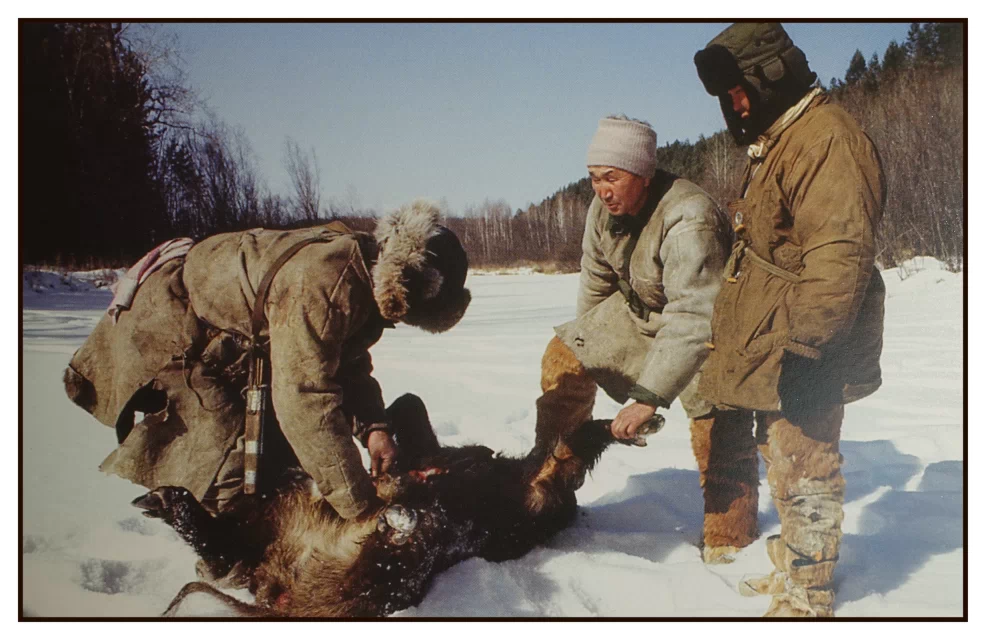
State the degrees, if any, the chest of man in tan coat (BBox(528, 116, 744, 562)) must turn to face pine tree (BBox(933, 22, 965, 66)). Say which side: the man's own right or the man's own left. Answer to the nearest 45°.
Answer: approximately 180°

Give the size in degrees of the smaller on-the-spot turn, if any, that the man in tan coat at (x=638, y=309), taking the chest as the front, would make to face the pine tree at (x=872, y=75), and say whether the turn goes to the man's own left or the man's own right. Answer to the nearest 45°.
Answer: approximately 180°

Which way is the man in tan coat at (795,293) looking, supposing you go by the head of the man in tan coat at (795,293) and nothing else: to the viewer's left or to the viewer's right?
to the viewer's left

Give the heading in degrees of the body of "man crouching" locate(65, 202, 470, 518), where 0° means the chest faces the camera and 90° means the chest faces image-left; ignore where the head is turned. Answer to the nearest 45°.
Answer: approximately 270°

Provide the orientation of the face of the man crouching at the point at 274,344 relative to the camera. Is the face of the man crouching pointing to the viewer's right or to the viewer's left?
to the viewer's right

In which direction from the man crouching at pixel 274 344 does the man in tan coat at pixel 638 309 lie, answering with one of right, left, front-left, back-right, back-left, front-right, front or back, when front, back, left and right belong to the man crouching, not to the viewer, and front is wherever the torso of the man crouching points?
front

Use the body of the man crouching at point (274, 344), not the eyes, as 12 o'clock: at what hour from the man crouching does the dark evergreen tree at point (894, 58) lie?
The dark evergreen tree is roughly at 10 o'clock from the man crouching.

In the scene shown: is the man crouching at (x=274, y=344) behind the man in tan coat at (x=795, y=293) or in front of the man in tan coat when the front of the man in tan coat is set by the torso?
in front

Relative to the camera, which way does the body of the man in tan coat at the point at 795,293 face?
to the viewer's left

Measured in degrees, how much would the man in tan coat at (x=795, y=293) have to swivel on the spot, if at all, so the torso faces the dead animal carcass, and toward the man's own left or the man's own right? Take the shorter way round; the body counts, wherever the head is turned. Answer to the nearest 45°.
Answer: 0° — they already face it

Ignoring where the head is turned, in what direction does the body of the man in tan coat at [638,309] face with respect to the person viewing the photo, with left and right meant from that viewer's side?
facing the viewer and to the left of the viewer

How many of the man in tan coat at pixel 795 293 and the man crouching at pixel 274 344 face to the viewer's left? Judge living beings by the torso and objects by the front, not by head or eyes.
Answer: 1
